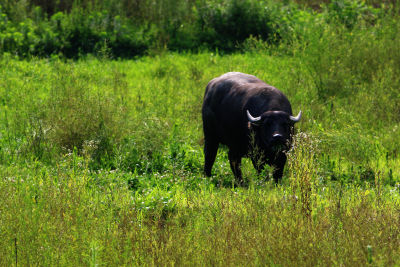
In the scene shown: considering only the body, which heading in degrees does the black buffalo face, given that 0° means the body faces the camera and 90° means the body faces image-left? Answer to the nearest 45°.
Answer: approximately 315°
